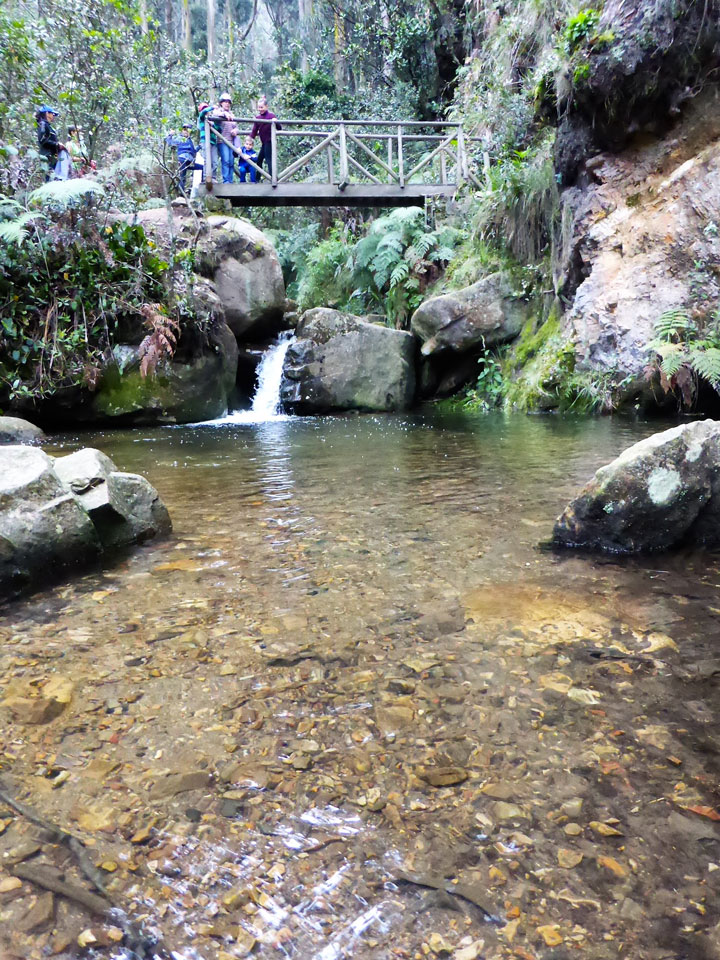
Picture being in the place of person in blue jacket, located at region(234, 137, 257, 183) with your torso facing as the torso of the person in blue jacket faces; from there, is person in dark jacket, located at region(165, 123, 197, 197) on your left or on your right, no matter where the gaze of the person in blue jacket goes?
on your right

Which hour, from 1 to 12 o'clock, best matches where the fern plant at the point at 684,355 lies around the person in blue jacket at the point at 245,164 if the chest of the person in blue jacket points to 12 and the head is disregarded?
The fern plant is roughly at 11 o'clock from the person in blue jacket.

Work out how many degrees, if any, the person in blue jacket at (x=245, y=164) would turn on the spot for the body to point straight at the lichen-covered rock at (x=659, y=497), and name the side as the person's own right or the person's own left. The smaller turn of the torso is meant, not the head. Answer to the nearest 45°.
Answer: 0° — they already face it

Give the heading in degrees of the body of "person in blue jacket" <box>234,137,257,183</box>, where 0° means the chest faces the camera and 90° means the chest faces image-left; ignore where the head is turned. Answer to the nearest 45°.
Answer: approximately 0°

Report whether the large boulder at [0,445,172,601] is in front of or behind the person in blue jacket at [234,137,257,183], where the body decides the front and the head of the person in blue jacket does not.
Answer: in front

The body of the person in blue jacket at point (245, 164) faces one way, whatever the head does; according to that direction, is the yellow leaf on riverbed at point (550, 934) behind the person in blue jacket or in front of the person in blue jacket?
in front

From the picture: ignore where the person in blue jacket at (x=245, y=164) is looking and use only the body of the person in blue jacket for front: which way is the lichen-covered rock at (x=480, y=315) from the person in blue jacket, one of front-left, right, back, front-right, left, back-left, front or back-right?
front-left
